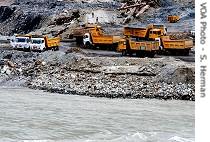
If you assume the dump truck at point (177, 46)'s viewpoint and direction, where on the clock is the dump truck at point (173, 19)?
the dump truck at point (173, 19) is roughly at 3 o'clock from the dump truck at point (177, 46).

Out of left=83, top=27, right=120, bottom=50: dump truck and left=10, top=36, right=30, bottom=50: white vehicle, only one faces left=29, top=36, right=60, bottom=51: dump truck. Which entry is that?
left=83, top=27, right=120, bottom=50: dump truck

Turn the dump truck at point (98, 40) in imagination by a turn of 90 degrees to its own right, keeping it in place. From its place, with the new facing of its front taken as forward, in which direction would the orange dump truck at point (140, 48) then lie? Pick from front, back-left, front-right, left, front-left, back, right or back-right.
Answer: back-right

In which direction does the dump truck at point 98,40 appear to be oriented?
to the viewer's left

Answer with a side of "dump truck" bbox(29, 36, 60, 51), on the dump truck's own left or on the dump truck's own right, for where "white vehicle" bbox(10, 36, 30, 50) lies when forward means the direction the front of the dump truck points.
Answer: on the dump truck's own right

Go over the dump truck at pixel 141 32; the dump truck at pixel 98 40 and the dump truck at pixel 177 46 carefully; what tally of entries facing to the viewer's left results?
2

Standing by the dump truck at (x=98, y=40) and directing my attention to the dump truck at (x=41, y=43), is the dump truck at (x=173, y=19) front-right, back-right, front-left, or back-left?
back-right

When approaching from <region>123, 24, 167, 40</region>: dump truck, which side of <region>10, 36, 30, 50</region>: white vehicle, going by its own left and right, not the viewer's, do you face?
left

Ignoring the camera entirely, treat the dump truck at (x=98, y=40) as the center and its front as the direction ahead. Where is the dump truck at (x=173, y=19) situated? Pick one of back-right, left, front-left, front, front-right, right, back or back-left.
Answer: back-right

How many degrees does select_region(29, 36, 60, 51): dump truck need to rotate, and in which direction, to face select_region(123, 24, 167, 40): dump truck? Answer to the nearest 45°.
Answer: approximately 135° to its left

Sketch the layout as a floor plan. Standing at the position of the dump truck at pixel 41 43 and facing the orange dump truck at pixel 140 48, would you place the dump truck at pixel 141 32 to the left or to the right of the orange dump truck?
left

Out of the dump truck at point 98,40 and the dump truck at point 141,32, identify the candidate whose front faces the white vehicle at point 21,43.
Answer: the dump truck at point 98,40
